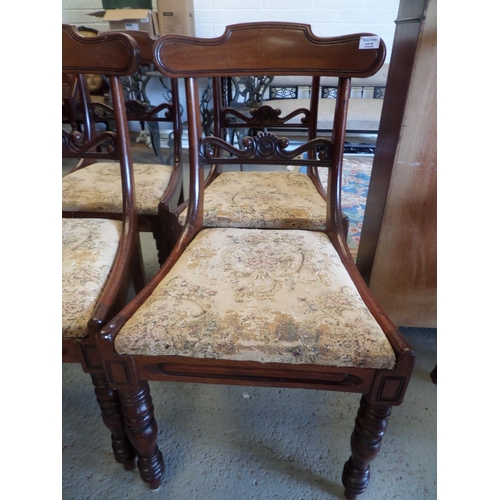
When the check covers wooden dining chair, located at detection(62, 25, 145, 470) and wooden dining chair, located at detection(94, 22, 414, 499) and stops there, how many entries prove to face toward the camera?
2

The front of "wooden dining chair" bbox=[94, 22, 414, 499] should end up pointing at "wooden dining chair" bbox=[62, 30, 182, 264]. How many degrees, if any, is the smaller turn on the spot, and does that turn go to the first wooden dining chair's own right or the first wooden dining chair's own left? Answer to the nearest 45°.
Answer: approximately 135° to the first wooden dining chair's own right

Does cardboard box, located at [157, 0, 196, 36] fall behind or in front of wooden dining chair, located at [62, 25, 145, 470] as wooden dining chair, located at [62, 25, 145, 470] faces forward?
behind

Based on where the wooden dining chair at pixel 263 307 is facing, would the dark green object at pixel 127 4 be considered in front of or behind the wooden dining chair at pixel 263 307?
behind

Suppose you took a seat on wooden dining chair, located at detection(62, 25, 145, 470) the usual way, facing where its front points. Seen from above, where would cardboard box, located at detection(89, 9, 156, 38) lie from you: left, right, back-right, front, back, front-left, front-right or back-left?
back

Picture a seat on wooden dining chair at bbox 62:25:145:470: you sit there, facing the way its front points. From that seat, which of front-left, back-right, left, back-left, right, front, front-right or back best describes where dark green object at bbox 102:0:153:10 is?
back
